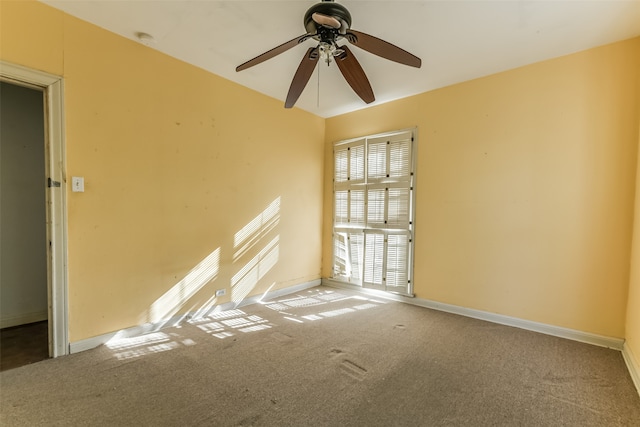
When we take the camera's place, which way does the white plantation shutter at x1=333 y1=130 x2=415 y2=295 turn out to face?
facing the viewer and to the left of the viewer

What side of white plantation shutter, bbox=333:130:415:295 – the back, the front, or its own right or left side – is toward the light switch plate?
front

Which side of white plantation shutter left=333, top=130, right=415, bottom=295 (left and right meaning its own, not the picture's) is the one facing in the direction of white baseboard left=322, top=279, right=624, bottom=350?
left

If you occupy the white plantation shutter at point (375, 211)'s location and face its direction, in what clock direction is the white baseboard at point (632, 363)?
The white baseboard is roughly at 9 o'clock from the white plantation shutter.

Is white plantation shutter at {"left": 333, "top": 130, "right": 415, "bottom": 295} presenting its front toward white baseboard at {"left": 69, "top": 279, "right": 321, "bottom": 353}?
yes

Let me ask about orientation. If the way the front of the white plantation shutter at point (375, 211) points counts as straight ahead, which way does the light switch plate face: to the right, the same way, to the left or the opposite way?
to the left

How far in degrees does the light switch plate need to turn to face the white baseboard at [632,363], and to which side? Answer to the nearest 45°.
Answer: approximately 45° to its left

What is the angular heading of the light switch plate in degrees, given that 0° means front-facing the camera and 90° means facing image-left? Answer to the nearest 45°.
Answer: approximately 0°

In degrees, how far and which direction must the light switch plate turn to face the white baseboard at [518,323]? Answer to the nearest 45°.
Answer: approximately 45° to its left
